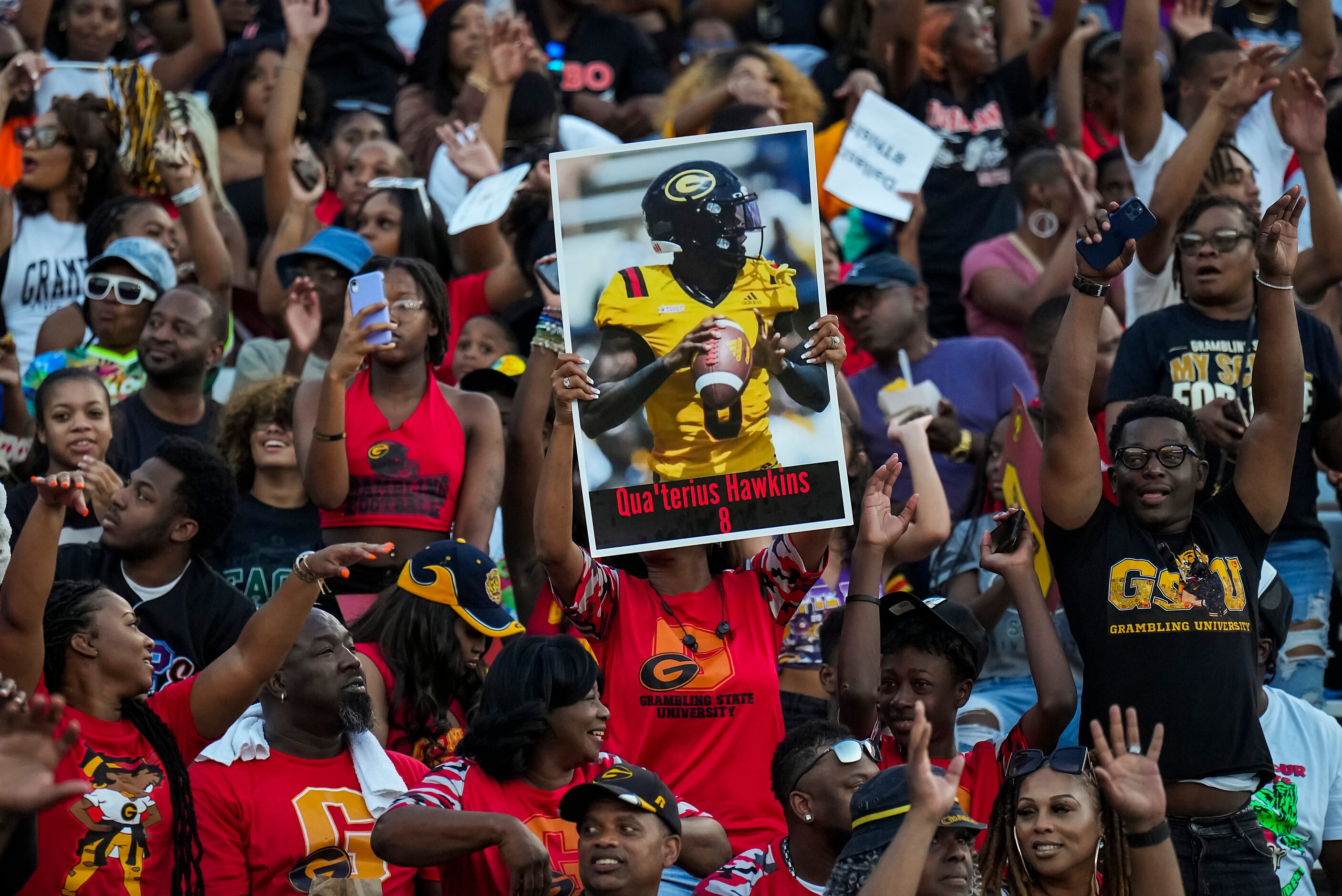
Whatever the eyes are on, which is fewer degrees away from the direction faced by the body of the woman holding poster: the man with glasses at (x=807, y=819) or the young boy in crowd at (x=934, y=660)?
the man with glasses

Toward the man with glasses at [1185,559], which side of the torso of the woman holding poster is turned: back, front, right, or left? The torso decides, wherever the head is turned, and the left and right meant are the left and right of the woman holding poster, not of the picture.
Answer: left

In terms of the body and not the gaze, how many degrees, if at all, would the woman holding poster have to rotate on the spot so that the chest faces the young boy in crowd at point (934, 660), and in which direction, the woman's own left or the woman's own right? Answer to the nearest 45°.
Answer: approximately 90° to the woman's own left

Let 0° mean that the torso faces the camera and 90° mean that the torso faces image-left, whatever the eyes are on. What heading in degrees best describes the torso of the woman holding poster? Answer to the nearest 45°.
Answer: approximately 0°

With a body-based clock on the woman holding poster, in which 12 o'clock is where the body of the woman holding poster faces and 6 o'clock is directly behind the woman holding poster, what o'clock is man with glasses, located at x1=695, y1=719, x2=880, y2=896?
The man with glasses is roughly at 11 o'clock from the woman holding poster.
